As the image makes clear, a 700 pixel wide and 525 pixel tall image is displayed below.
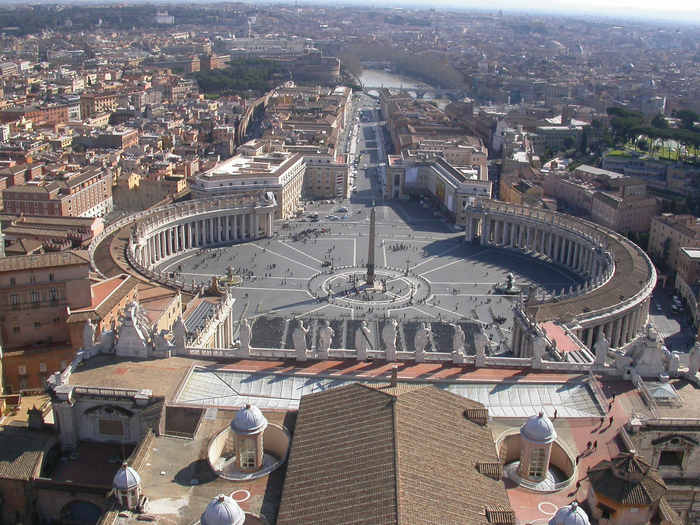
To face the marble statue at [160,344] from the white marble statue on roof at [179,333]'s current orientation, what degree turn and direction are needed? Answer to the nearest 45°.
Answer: approximately 90° to its left

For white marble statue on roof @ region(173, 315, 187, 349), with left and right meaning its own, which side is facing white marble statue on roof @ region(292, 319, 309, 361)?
right

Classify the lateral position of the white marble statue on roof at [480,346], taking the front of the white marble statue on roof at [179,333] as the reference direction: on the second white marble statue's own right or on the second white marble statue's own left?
on the second white marble statue's own right

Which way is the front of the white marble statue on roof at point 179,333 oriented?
away from the camera

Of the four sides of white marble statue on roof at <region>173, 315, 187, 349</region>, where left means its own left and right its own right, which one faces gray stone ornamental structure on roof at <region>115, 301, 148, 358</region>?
left

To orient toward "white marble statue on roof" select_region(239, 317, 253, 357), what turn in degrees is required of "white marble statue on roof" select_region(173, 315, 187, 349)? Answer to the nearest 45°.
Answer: approximately 90° to its right

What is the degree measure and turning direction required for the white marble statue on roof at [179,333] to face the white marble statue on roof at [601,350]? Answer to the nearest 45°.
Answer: approximately 90° to its right

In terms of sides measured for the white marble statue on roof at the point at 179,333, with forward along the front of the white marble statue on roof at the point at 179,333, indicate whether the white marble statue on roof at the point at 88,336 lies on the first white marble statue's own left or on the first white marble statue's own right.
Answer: on the first white marble statue's own left

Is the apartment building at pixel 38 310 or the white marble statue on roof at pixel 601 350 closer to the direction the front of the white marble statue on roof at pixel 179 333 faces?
the apartment building

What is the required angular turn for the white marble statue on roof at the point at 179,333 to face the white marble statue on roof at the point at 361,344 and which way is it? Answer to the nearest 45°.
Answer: approximately 90° to its right

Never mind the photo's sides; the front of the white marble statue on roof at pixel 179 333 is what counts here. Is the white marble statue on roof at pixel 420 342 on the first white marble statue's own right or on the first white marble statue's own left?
on the first white marble statue's own right

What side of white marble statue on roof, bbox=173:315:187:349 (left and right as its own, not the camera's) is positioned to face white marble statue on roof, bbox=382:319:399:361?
right

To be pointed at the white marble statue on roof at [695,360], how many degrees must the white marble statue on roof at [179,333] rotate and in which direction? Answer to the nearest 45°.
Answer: approximately 90° to its right
